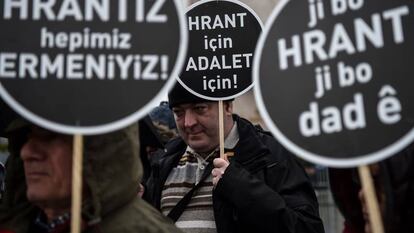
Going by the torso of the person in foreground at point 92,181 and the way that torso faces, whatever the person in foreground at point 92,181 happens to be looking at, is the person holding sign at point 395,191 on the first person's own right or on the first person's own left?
on the first person's own left

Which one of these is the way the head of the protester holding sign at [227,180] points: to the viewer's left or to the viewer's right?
to the viewer's left

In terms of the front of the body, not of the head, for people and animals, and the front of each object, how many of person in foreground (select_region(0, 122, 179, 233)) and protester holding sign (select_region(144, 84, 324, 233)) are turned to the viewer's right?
0

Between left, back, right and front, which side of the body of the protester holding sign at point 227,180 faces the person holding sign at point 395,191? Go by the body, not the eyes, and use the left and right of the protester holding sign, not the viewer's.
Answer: left

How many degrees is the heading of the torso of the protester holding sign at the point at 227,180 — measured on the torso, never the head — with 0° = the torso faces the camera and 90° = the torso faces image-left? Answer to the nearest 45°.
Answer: approximately 45°

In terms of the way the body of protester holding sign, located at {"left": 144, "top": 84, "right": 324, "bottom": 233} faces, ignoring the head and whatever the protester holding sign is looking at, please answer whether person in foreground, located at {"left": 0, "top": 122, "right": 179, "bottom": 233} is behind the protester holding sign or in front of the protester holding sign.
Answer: in front

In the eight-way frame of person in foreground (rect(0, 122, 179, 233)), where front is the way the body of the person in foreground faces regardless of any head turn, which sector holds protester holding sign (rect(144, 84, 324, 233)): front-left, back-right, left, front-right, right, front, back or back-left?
back
